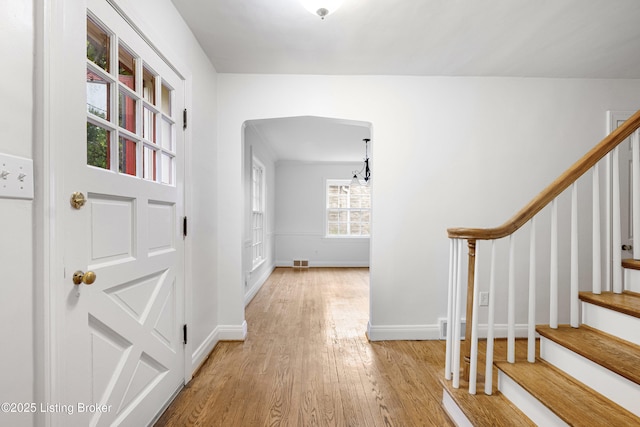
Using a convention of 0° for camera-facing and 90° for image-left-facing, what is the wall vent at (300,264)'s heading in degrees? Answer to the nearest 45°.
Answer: approximately 0°

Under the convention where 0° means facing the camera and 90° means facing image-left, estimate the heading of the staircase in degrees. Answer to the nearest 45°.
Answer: approximately 45°

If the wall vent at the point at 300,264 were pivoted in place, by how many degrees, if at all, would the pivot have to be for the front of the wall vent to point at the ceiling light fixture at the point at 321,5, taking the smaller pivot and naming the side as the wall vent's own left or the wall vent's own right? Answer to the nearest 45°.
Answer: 0° — it already faces it

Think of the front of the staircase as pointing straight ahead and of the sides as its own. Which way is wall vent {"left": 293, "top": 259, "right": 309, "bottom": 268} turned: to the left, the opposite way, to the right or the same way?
to the left

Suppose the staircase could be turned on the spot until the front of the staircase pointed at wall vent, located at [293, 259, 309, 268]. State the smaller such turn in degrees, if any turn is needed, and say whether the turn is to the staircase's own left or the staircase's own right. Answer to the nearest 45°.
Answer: approximately 90° to the staircase's own right

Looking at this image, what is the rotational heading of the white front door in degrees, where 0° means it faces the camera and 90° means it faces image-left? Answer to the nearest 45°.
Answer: approximately 315°

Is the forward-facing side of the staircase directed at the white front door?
yes

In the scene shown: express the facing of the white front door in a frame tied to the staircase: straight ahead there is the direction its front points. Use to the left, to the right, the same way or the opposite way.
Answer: the opposite way
